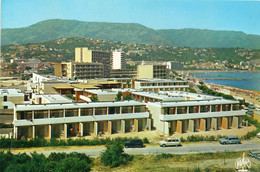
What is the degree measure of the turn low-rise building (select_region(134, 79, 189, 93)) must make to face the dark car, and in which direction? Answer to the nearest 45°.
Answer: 0° — it already faces it

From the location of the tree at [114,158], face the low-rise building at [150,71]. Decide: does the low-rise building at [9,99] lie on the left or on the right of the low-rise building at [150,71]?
left

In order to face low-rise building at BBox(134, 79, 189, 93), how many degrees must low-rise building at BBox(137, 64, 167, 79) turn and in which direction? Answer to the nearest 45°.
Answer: approximately 45° to its right

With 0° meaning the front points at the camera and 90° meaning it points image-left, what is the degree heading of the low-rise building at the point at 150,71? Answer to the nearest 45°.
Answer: approximately 315°

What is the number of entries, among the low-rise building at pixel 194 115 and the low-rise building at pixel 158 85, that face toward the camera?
2
